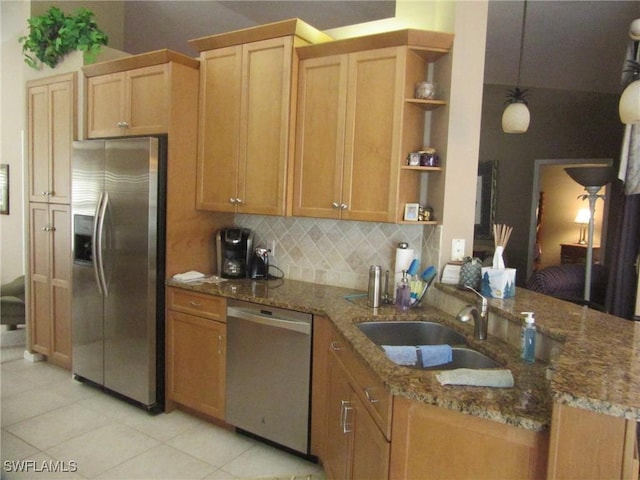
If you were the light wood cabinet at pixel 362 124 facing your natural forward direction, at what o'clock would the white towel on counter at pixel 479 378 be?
The white towel on counter is roughly at 10 o'clock from the light wood cabinet.

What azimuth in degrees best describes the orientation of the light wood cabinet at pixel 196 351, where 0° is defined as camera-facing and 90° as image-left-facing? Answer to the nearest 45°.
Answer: approximately 45°

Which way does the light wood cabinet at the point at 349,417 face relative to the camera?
to the viewer's left

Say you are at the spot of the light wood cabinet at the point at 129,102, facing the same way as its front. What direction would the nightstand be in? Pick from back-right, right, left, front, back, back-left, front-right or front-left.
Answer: back-left

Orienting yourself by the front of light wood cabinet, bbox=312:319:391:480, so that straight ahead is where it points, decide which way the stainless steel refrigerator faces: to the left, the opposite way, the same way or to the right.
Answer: to the left

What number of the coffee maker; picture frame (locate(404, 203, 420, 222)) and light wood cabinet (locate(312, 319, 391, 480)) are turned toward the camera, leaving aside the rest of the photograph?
2

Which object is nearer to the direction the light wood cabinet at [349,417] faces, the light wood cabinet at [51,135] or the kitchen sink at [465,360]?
the light wood cabinet

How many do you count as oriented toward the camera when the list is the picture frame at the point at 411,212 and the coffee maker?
2

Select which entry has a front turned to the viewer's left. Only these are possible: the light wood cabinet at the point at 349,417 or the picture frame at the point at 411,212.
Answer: the light wood cabinet

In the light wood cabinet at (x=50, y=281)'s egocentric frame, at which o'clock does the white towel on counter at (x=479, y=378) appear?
The white towel on counter is roughly at 10 o'clock from the light wood cabinet.

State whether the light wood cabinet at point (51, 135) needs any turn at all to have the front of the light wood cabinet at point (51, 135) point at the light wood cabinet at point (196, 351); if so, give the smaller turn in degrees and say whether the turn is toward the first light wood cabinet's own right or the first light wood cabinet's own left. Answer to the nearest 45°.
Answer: approximately 90° to the first light wood cabinet's own left
